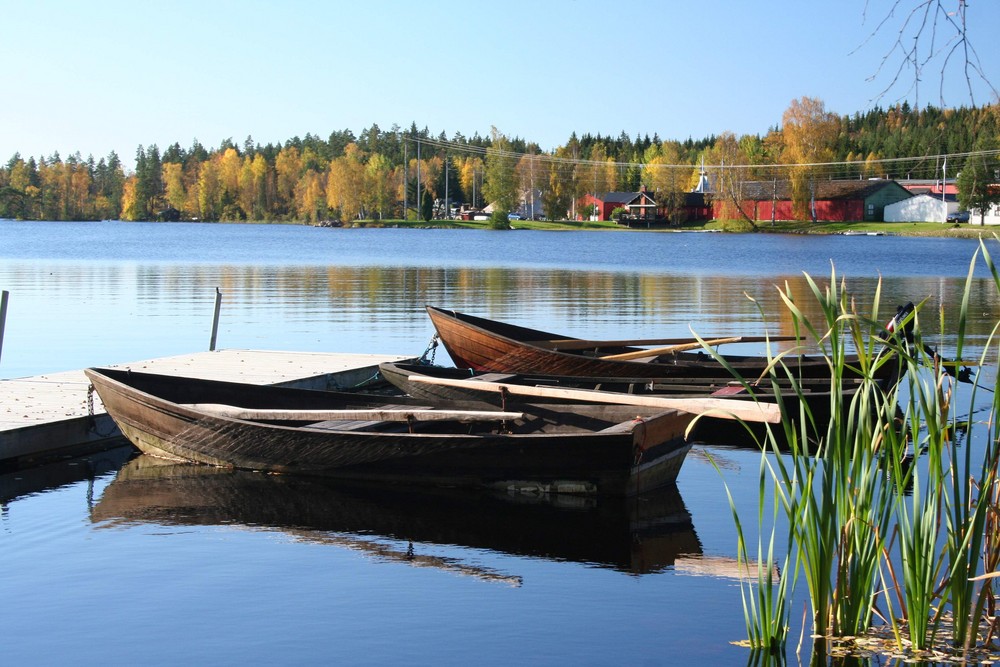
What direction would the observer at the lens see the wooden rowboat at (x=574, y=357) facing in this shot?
facing to the left of the viewer

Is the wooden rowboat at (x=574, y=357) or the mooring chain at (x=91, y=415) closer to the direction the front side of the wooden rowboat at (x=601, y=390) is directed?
the mooring chain

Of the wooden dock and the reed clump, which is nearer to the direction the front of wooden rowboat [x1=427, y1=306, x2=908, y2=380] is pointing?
the wooden dock

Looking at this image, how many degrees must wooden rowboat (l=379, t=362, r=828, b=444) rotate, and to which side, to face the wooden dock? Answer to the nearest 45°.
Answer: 0° — it already faces it

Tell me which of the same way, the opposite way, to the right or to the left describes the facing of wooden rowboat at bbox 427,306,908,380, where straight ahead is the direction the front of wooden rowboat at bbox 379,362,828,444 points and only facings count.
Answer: the same way

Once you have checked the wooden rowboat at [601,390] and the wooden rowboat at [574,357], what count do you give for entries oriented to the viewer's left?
2

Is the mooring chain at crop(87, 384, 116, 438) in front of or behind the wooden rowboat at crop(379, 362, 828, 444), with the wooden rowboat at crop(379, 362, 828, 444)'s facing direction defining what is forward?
in front

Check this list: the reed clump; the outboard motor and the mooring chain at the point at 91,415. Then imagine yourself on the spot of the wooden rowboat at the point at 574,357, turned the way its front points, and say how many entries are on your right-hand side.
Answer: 0

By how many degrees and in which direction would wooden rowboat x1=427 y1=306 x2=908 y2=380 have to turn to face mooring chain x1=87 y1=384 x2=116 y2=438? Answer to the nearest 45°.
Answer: approximately 45° to its left

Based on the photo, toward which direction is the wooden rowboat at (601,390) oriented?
to the viewer's left

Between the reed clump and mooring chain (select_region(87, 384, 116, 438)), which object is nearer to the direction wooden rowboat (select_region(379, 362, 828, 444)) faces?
the mooring chain

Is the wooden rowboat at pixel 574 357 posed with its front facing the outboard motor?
no

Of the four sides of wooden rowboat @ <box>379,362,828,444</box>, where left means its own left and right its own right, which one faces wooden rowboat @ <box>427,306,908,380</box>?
right

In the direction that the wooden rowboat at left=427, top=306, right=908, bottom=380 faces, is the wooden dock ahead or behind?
ahead
